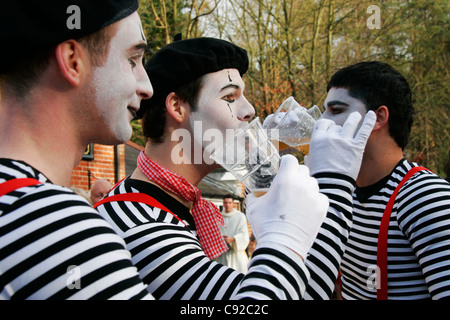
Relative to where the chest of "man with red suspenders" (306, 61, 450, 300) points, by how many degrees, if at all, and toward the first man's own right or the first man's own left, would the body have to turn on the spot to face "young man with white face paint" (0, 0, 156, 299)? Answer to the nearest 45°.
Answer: approximately 45° to the first man's own left

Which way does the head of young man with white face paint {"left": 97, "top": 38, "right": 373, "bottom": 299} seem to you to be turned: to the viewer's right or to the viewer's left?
to the viewer's right

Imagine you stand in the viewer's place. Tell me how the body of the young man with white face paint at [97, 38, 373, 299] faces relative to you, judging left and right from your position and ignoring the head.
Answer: facing to the right of the viewer

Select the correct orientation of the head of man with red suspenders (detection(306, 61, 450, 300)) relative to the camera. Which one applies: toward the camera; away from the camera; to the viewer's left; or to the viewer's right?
to the viewer's left

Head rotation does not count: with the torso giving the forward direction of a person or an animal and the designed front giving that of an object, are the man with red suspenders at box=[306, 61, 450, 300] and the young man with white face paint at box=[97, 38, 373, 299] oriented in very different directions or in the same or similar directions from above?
very different directions

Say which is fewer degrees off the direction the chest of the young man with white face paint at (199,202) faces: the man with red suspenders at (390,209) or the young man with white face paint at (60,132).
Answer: the man with red suspenders

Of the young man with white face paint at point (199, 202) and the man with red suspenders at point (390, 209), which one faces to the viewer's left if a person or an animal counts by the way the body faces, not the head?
the man with red suspenders

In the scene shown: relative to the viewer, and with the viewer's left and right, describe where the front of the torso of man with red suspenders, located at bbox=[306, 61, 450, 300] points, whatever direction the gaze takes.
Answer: facing to the left of the viewer

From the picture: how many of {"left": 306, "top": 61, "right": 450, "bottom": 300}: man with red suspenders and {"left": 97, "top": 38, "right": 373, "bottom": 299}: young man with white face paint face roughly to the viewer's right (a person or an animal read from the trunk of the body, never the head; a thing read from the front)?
1
